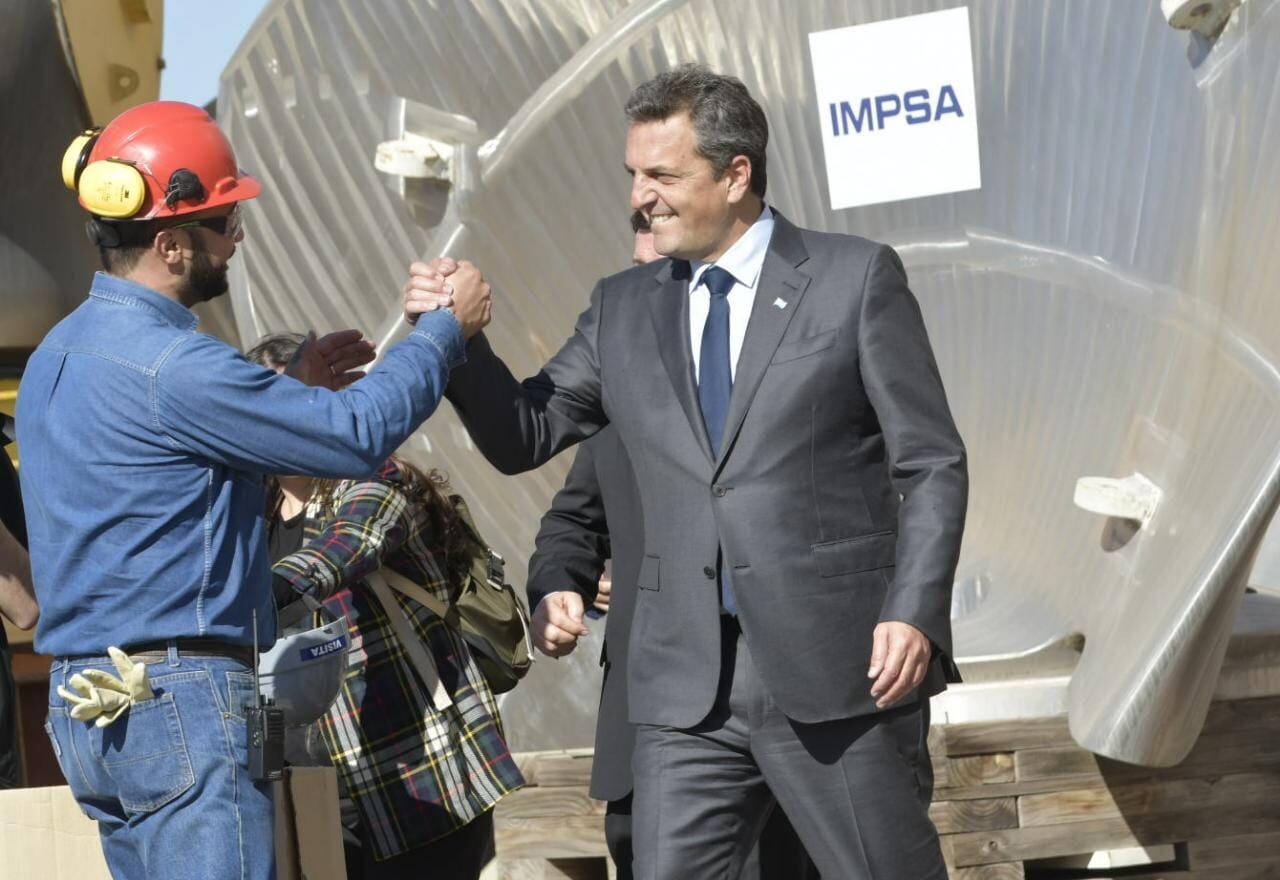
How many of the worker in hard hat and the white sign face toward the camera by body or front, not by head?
1

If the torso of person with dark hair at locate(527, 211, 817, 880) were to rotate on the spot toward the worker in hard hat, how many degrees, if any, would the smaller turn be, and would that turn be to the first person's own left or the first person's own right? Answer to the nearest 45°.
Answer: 0° — they already face them

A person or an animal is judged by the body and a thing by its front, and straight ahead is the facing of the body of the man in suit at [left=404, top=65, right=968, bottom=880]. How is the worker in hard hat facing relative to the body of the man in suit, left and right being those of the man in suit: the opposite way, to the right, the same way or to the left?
the opposite way

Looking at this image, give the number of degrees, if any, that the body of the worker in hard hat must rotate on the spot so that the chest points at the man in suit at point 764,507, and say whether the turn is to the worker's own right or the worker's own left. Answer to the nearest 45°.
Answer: approximately 45° to the worker's own right

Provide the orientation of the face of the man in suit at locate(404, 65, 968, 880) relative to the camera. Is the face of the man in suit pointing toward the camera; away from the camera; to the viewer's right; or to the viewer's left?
to the viewer's left

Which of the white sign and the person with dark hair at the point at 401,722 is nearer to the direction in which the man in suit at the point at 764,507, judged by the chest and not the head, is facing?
the person with dark hair

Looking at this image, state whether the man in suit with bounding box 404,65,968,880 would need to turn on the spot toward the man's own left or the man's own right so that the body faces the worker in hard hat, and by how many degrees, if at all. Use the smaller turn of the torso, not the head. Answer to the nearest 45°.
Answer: approximately 45° to the man's own right

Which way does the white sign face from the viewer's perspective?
toward the camera

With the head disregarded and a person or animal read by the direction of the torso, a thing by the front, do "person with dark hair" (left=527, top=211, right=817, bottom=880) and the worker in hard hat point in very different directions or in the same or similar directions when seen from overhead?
very different directions

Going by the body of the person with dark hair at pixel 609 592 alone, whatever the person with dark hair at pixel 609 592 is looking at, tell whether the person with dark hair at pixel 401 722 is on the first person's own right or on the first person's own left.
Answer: on the first person's own right
